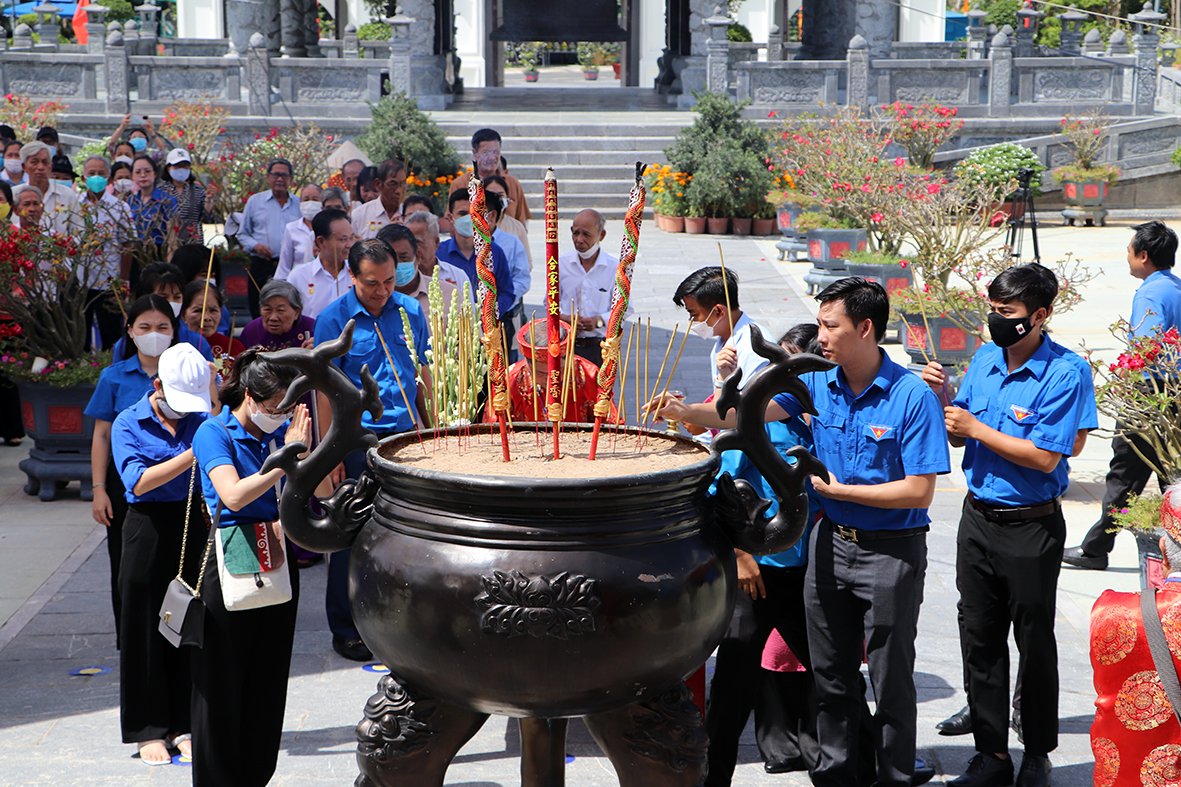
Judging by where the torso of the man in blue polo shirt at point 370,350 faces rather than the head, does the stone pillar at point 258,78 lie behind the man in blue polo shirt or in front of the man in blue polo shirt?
behind

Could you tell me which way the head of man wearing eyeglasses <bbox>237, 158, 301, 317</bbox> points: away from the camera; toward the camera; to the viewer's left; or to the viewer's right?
toward the camera

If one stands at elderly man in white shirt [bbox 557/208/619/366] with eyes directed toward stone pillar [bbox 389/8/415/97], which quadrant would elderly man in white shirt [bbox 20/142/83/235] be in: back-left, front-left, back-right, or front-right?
front-left

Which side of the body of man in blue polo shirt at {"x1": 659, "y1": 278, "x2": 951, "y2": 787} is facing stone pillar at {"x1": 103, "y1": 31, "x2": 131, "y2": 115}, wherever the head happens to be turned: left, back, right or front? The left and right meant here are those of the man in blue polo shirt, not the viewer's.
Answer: right

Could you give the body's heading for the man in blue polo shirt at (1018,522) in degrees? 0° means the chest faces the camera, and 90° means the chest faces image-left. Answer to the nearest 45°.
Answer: approximately 45°

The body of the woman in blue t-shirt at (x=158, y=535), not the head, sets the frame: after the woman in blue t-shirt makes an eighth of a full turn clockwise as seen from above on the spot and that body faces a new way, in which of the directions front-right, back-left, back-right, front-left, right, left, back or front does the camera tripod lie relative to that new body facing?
back-left

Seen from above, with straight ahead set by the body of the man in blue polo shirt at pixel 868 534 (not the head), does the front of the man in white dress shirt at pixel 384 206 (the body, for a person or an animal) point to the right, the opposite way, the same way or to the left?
to the left

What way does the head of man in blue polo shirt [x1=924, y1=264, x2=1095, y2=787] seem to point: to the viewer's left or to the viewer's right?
to the viewer's left

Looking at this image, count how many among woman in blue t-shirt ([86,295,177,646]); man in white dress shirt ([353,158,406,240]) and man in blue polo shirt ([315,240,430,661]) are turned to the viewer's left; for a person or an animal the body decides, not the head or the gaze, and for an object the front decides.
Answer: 0

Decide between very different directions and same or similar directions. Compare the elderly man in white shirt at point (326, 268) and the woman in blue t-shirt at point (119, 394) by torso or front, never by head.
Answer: same or similar directions

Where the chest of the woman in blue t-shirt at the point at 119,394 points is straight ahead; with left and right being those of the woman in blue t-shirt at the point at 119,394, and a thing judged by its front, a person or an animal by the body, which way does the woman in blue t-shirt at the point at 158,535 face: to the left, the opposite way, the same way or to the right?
the same way

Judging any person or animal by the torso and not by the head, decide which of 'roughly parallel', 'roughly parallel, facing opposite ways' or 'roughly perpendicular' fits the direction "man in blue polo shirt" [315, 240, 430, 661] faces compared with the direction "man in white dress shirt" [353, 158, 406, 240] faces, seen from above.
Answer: roughly parallel
